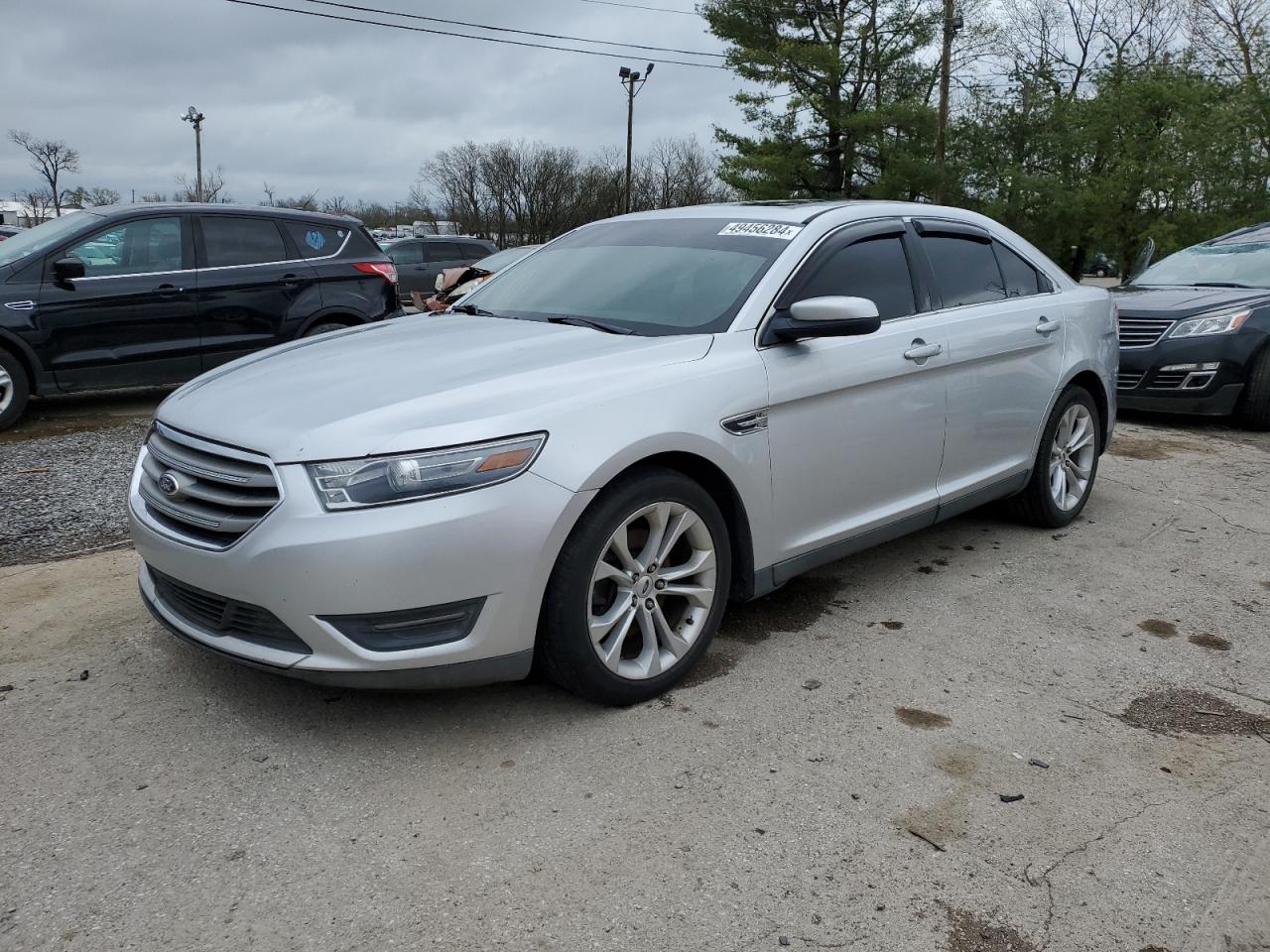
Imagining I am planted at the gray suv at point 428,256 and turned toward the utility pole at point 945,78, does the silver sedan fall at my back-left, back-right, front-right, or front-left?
back-right

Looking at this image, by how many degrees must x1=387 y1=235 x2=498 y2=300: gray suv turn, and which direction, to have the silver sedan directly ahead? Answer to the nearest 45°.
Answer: approximately 90° to its left

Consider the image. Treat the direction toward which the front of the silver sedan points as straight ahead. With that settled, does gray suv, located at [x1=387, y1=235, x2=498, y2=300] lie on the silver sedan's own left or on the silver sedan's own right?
on the silver sedan's own right

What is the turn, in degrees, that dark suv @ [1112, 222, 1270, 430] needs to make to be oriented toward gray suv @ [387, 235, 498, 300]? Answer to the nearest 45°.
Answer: approximately 90° to its right

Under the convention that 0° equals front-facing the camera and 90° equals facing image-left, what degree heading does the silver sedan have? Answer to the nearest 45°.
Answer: approximately 45°

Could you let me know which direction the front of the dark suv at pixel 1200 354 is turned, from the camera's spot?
facing the viewer and to the left of the viewer

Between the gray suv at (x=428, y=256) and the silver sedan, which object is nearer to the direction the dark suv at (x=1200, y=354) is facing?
the silver sedan

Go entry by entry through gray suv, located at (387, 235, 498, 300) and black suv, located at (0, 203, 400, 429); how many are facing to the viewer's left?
2

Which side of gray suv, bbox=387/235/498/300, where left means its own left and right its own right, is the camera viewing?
left

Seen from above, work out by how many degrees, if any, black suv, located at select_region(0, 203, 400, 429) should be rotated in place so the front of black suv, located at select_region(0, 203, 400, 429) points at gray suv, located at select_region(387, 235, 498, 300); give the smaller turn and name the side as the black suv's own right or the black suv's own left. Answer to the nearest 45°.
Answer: approximately 90° to the black suv's own right

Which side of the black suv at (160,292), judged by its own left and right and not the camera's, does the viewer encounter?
left
